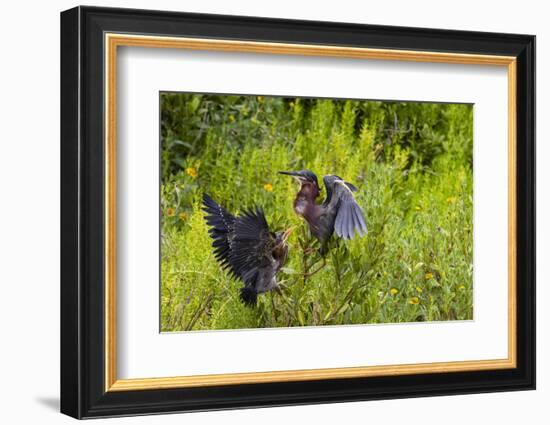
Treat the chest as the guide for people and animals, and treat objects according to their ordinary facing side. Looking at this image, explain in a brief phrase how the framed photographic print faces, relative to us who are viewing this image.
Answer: facing the viewer and to the right of the viewer
